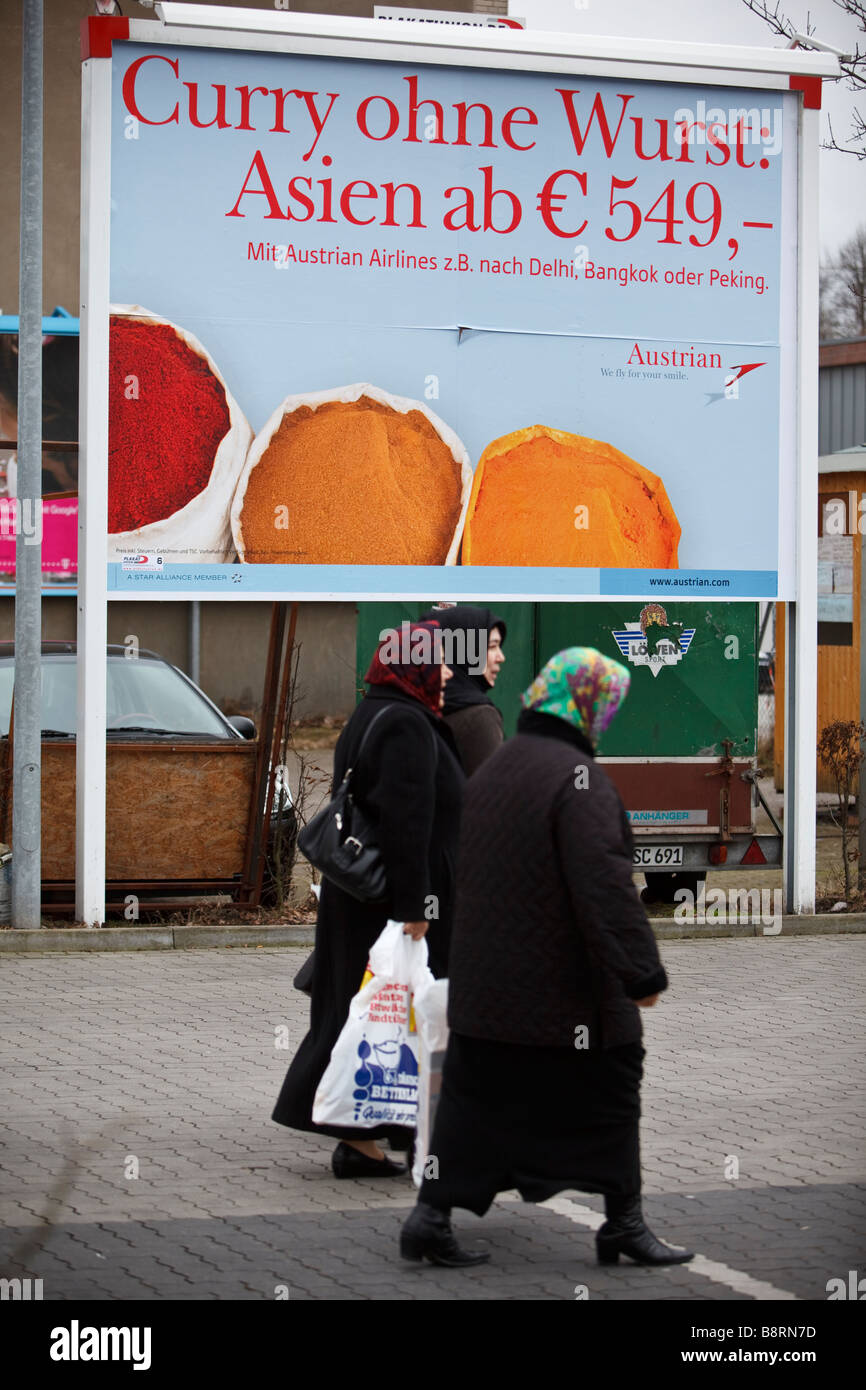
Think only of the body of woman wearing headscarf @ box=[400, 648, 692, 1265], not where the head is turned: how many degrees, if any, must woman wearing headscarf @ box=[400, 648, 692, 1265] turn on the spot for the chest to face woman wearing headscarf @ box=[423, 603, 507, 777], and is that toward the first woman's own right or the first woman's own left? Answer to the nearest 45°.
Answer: approximately 45° to the first woman's own left

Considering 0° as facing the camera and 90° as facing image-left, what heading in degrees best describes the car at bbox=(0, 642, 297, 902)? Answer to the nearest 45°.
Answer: approximately 315°

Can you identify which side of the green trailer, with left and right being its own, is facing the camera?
back

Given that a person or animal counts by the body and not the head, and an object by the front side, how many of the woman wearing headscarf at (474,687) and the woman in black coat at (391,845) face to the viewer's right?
2

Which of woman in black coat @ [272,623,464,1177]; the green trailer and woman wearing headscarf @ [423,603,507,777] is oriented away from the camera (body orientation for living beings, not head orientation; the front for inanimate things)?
the green trailer

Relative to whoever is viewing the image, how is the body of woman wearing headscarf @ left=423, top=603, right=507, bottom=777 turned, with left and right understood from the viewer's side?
facing to the right of the viewer

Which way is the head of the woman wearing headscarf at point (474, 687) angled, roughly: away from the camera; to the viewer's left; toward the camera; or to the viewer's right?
to the viewer's right

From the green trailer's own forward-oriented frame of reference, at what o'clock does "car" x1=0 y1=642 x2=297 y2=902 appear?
The car is roughly at 9 o'clock from the green trailer.

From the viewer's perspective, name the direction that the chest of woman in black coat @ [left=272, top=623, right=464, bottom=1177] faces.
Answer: to the viewer's right

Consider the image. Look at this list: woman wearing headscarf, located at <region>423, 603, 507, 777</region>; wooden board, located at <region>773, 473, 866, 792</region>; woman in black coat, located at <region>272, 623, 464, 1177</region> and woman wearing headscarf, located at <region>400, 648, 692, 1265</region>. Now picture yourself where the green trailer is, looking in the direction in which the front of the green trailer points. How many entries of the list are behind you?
3

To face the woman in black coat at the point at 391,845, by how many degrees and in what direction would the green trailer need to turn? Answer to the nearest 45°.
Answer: approximately 180°

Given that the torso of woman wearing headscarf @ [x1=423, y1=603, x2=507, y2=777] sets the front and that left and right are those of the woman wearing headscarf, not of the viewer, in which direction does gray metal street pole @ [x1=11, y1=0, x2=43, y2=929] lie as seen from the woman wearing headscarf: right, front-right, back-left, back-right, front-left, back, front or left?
back-left

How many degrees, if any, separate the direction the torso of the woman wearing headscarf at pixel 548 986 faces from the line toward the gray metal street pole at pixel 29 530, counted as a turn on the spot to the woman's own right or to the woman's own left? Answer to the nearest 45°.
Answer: approximately 90° to the woman's own left
